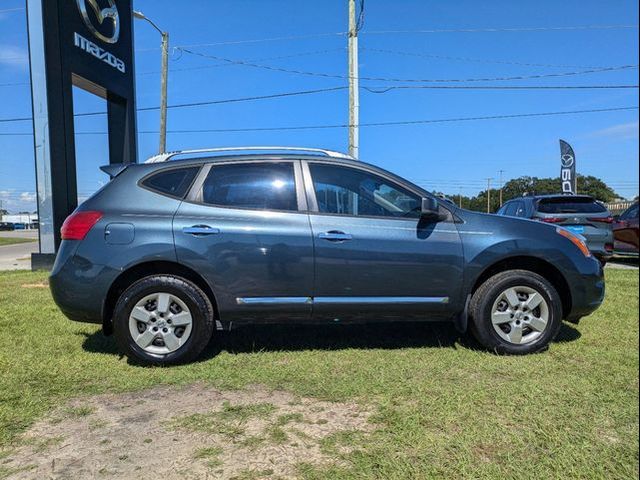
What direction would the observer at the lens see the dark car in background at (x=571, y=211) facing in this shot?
facing away from the viewer and to the left of the viewer

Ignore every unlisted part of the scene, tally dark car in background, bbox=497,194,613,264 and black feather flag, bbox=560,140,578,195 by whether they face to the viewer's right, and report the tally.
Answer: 0

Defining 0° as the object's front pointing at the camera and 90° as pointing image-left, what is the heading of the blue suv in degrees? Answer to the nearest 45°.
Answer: approximately 270°

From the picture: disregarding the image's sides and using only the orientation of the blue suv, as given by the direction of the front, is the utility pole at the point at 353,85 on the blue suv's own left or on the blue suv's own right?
on the blue suv's own left

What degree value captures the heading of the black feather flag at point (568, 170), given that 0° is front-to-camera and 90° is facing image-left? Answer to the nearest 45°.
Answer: approximately 0°

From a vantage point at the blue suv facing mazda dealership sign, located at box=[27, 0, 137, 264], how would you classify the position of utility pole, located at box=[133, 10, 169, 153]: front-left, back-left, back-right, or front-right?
front-right

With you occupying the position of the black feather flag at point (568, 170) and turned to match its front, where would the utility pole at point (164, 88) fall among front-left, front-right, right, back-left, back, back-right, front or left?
front-right

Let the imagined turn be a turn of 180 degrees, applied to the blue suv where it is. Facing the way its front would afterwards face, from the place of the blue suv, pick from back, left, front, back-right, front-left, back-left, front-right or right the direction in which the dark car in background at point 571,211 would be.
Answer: back-right
